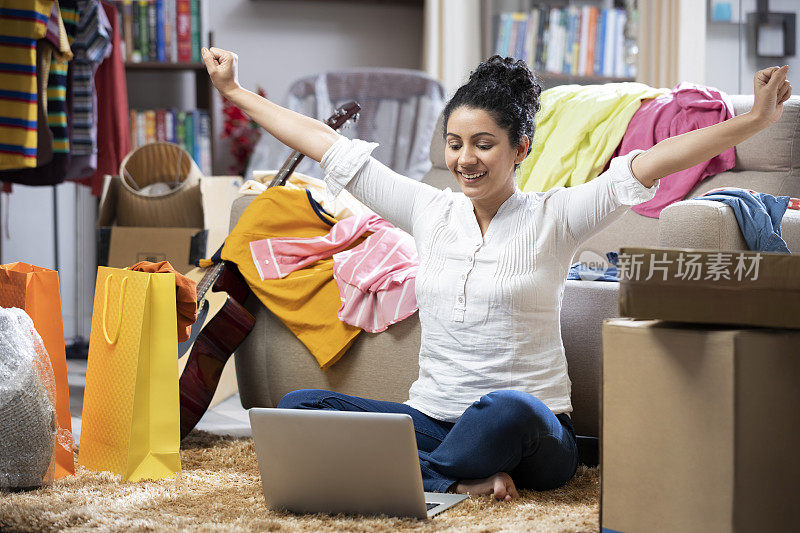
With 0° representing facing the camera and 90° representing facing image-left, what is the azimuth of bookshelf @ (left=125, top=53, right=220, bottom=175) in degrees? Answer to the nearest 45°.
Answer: approximately 0°

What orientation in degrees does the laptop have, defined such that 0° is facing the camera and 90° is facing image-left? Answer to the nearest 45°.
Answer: approximately 225°

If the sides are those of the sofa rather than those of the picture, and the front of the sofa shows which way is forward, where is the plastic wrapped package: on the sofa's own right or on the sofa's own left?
on the sofa's own right

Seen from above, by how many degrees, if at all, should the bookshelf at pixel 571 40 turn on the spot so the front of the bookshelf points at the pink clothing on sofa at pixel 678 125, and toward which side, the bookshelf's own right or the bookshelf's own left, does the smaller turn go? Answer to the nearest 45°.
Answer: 0° — it already faces it
